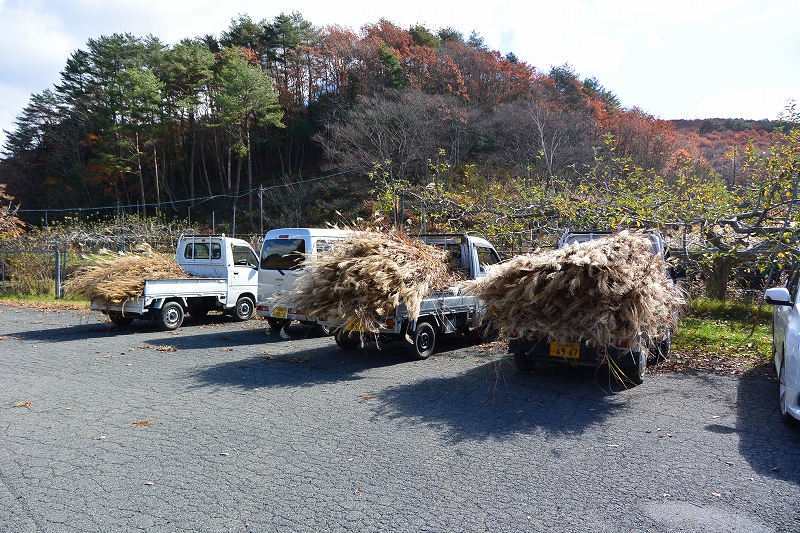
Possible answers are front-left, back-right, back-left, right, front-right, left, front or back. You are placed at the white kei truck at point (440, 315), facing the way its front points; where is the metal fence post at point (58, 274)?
left

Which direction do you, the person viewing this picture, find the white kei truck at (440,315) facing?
facing away from the viewer and to the right of the viewer

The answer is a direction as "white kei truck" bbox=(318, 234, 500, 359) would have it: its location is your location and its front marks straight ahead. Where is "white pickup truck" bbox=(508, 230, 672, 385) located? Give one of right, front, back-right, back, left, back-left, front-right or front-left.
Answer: right

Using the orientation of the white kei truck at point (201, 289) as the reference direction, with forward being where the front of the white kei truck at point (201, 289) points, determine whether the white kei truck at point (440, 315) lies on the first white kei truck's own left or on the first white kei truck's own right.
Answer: on the first white kei truck's own right

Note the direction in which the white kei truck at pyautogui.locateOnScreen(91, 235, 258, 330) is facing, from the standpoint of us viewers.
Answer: facing away from the viewer and to the right of the viewer

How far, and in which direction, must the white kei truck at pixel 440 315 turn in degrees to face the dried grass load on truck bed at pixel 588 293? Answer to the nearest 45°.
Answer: approximately 90° to its right
